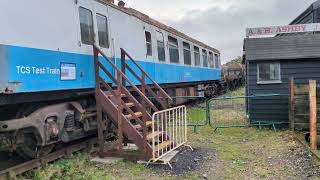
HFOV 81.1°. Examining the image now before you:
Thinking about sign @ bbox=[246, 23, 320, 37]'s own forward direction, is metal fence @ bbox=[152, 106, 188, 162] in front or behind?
in front

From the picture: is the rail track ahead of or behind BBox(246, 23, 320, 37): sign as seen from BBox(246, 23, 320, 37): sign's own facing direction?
ahead

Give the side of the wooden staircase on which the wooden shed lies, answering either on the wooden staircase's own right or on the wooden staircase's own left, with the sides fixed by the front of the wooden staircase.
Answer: on the wooden staircase's own left

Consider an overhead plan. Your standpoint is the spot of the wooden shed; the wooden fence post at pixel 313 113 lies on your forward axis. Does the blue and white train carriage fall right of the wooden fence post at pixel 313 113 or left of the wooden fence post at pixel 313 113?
right

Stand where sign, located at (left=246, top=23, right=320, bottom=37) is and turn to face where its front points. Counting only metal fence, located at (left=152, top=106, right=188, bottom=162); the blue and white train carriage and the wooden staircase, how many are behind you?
0

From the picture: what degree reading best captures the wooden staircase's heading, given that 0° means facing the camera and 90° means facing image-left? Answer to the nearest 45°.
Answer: approximately 315°

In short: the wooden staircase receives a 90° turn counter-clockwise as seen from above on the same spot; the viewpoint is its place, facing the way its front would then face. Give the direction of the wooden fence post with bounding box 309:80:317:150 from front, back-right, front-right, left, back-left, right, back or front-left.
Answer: front-right

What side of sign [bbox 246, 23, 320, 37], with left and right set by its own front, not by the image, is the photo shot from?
front

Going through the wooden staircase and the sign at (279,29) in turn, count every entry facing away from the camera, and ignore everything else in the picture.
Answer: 0

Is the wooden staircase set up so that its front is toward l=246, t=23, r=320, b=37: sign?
no
